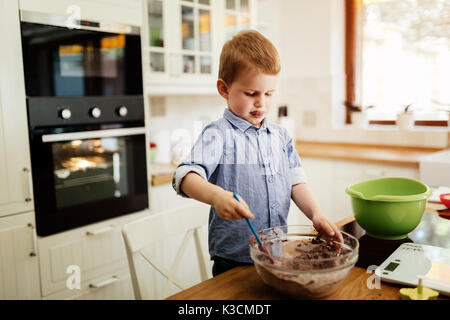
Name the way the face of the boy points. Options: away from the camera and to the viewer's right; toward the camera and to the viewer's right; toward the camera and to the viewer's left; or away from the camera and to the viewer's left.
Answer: toward the camera and to the viewer's right

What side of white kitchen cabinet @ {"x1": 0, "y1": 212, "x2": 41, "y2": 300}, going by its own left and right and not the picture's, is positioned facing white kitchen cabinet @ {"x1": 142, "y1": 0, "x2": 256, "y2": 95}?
left

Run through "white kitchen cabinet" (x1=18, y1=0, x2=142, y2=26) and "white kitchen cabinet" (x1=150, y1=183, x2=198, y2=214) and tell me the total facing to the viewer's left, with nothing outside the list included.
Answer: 0

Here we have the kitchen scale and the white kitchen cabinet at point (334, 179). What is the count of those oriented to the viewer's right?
0

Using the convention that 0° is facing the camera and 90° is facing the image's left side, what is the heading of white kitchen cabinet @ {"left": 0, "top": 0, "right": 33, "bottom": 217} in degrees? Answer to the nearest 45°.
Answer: approximately 315°

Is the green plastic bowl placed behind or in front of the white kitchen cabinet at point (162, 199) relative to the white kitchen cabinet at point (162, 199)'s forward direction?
in front

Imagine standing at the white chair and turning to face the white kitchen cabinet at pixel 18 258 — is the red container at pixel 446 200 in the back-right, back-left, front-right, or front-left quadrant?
back-right

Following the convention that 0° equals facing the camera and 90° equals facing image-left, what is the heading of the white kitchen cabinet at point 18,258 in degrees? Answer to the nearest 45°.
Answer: approximately 315°

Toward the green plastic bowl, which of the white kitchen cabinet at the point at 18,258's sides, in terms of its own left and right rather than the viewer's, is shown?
front
